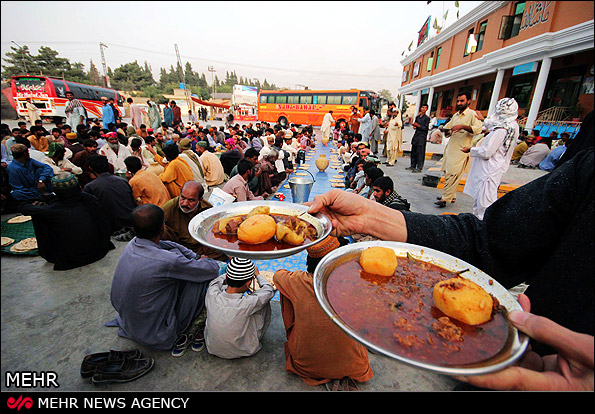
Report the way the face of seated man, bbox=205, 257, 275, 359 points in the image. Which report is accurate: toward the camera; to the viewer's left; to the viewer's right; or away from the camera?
away from the camera

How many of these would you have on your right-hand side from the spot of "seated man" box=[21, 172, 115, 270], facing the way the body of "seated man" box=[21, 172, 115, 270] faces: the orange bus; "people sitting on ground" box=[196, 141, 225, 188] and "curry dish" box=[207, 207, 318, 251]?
2

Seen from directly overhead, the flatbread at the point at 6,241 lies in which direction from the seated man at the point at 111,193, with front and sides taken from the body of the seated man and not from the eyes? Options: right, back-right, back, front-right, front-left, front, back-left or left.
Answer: front-left

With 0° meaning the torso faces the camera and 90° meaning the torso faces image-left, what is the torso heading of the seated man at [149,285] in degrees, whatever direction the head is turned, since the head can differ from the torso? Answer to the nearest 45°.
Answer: approximately 225°

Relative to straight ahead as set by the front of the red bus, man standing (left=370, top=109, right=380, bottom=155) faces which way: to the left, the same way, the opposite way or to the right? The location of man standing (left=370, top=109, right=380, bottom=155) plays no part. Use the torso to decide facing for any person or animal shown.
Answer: to the left

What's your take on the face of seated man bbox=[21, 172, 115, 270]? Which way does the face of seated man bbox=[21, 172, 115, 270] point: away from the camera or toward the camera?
away from the camera

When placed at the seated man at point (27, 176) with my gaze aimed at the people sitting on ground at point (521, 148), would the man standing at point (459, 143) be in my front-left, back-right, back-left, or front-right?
front-right

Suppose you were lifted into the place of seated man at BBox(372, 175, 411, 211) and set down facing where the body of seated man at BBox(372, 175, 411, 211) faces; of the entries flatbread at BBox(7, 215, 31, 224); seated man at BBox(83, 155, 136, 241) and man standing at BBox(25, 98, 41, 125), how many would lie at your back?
0

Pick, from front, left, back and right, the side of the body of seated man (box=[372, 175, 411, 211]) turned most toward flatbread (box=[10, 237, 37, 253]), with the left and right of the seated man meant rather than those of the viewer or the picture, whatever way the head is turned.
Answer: front

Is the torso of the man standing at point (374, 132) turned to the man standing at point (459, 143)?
no

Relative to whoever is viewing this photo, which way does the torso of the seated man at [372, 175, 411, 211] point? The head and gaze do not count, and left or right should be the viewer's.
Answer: facing to the left of the viewer

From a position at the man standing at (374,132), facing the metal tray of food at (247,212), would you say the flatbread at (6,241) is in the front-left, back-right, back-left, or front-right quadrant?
front-right
